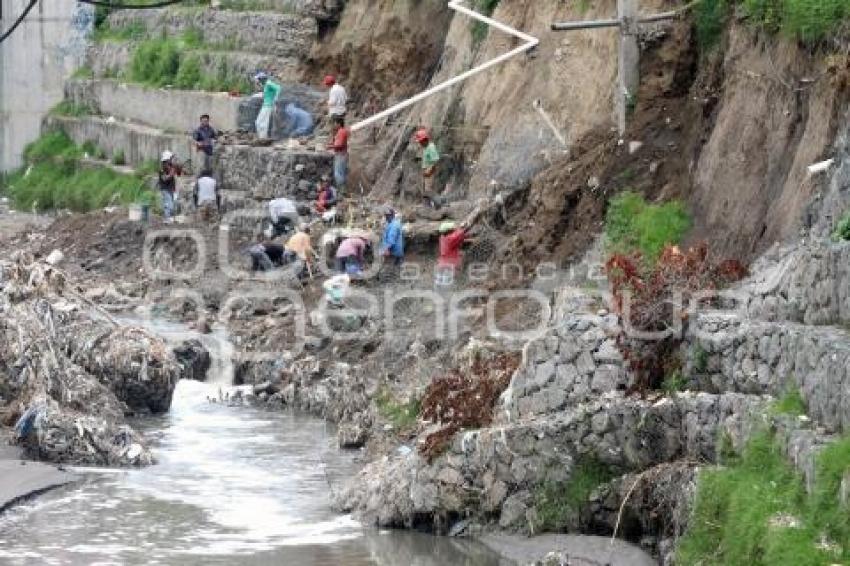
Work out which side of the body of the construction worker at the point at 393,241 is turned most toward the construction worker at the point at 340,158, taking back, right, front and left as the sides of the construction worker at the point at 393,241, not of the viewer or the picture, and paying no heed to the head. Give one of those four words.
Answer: right

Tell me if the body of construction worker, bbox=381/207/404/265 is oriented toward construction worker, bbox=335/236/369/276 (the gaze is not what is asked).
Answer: yes

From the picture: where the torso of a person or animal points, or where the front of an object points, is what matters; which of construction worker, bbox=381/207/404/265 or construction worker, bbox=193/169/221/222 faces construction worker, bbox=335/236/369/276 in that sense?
construction worker, bbox=381/207/404/265

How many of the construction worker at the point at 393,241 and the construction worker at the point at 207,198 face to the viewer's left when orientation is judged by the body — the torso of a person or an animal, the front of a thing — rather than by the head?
1

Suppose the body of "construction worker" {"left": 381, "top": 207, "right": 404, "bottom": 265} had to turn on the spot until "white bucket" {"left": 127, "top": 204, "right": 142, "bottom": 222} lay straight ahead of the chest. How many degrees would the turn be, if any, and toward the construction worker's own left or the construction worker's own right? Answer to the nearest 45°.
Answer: approximately 45° to the construction worker's own right

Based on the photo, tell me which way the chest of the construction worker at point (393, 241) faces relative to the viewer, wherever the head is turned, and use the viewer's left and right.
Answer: facing to the left of the viewer

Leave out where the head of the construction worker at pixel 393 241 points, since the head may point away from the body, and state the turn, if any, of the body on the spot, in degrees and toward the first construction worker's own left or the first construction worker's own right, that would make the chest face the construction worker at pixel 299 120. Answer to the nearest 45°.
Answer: approximately 90° to the first construction worker's own right
